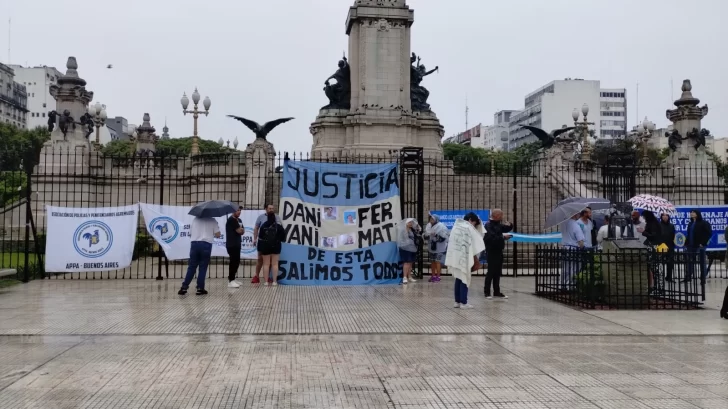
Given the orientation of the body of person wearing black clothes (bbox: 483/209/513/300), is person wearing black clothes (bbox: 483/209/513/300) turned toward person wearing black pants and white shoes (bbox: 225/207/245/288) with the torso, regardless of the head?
no

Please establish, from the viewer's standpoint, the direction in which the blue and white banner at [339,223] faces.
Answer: facing the viewer

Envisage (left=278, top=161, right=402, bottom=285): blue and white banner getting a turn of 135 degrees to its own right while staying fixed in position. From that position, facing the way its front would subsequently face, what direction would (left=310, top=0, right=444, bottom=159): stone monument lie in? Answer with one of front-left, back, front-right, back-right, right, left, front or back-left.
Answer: front-right

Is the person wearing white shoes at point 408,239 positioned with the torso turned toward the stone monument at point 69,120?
no

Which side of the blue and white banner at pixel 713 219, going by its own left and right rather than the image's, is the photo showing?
front

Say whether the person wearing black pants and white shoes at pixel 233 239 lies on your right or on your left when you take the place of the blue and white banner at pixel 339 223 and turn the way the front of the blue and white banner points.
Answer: on your right

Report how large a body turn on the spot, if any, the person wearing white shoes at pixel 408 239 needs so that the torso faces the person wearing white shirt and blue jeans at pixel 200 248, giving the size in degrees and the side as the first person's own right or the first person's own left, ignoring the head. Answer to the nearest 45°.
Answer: approximately 90° to the first person's own right

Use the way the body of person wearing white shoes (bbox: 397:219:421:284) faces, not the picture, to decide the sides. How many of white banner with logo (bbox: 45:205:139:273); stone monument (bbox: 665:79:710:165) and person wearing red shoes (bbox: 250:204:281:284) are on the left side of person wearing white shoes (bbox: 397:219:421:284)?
1

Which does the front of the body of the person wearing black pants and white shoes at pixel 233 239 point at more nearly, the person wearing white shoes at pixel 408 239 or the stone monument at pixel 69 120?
the person wearing white shoes

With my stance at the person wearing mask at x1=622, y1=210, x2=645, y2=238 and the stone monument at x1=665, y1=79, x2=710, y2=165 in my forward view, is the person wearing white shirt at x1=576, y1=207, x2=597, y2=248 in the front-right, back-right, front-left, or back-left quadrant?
back-left

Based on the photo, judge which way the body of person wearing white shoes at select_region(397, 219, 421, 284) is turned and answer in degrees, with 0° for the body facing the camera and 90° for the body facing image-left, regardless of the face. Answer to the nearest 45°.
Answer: approximately 315°

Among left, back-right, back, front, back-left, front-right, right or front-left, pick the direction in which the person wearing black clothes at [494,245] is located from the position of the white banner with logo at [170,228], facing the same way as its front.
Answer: front-left
